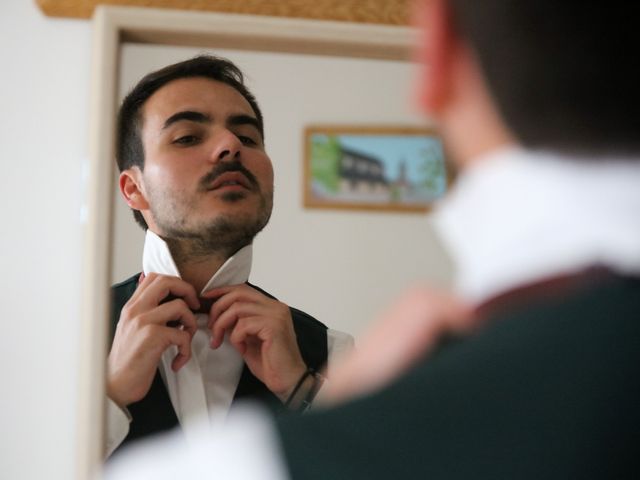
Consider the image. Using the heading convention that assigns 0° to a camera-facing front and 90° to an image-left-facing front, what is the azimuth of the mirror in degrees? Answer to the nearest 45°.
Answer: approximately 0°

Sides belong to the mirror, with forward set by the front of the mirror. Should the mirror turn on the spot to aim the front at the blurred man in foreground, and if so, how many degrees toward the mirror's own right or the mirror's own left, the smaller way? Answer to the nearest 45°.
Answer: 0° — it already faces them

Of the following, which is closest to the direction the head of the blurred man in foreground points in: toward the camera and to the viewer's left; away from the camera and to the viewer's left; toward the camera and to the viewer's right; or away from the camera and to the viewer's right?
away from the camera and to the viewer's left
